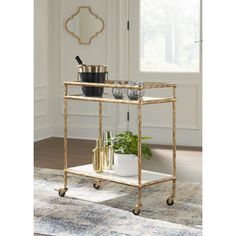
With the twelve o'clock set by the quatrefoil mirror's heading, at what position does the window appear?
The window is roughly at 10 o'clock from the quatrefoil mirror.

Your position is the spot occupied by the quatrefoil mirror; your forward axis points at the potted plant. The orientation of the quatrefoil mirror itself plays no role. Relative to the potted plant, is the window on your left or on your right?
left

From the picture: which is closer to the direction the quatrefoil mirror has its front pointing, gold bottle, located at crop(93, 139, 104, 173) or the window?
the gold bottle

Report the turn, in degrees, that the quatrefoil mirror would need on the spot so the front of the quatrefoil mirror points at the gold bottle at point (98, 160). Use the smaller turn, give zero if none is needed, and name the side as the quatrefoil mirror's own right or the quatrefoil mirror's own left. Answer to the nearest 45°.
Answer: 0° — it already faces it

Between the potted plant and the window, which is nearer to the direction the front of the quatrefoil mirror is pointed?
the potted plant

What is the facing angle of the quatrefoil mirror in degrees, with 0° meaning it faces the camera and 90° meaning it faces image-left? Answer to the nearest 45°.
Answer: approximately 0°

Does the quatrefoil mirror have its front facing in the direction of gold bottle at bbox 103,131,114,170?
yes

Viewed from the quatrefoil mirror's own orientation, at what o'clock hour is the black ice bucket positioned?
The black ice bucket is roughly at 12 o'clock from the quatrefoil mirror.

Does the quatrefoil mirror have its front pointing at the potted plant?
yes
